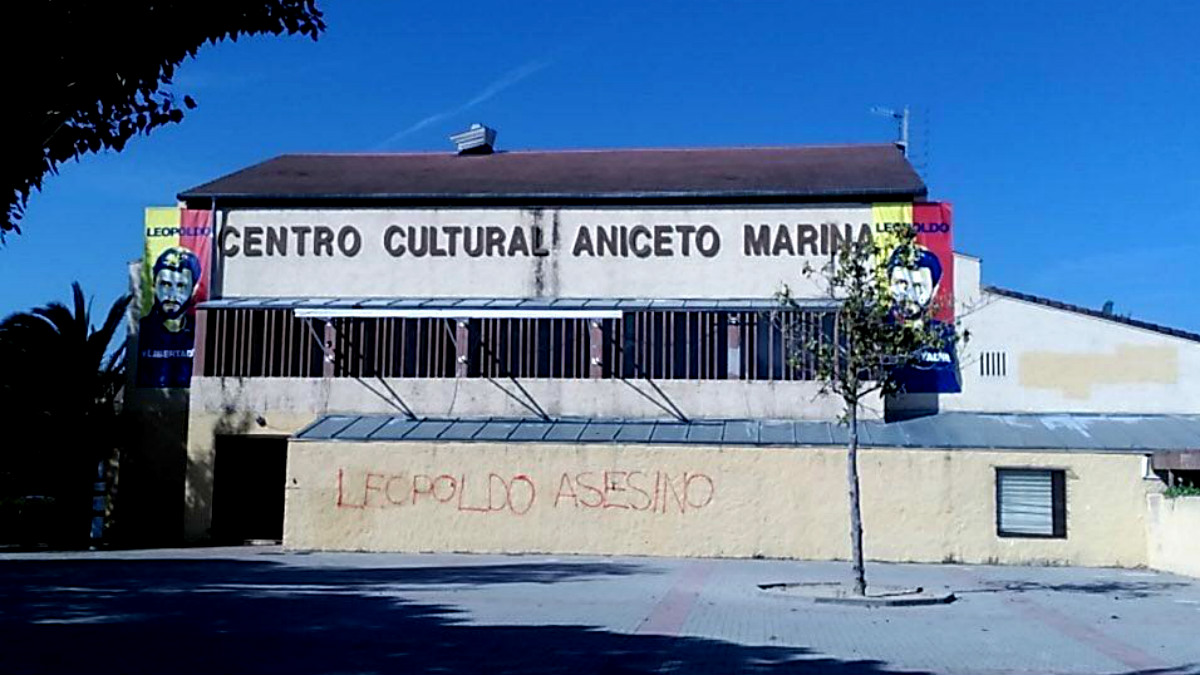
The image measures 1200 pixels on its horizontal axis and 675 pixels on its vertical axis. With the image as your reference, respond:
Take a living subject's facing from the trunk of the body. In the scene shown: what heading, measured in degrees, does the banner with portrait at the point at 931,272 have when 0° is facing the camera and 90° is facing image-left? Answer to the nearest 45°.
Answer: approximately 0°

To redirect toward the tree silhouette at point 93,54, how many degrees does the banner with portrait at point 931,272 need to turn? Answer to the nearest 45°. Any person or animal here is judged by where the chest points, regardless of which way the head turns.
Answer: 0° — it already faces it

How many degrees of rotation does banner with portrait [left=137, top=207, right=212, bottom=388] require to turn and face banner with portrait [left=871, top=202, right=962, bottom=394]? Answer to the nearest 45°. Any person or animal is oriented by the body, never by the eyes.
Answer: approximately 45° to its left

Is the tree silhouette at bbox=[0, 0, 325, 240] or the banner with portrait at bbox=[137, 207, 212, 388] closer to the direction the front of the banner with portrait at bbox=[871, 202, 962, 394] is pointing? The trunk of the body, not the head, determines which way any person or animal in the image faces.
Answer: the tree silhouette

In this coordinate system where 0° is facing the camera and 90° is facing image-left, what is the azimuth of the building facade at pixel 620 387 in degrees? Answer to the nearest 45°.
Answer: approximately 0°

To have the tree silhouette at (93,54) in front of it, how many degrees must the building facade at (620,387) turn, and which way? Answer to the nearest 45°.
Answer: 0° — it already faces it

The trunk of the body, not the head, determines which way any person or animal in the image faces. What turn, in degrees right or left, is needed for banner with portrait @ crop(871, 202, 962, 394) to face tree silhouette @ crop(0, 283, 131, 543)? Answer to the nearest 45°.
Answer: approximately 90° to its right

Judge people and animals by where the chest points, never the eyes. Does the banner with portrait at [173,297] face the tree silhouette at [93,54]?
yes

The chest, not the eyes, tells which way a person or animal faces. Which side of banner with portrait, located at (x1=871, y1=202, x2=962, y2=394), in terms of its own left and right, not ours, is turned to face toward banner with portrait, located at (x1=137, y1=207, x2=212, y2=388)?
right
